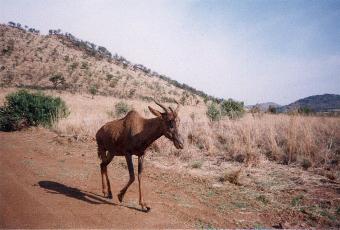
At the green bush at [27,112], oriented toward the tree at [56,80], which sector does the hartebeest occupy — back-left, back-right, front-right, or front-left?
back-right

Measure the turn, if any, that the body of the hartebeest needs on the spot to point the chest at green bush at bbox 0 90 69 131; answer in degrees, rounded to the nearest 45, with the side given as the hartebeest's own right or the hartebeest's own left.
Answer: approximately 180°

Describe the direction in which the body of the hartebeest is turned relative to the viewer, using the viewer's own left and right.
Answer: facing the viewer and to the right of the viewer

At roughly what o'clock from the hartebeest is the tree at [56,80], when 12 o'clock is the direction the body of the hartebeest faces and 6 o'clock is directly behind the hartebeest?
The tree is roughly at 7 o'clock from the hartebeest.

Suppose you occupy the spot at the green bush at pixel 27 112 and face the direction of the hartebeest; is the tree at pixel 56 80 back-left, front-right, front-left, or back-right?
back-left
